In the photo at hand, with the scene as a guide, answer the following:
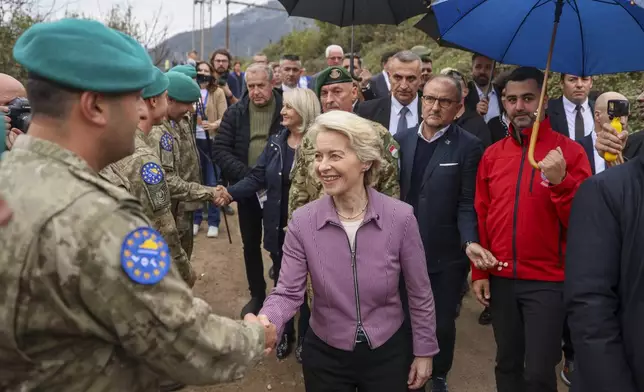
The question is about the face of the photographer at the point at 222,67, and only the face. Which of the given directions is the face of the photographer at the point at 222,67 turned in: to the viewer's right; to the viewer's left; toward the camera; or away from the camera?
toward the camera

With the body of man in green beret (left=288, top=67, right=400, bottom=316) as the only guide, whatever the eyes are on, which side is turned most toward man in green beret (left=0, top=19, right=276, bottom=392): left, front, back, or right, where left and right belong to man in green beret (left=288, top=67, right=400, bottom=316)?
front

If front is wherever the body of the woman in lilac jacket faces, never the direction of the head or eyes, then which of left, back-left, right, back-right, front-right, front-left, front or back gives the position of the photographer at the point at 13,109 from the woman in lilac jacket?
right

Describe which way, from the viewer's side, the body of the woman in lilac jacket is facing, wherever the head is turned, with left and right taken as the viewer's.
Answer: facing the viewer

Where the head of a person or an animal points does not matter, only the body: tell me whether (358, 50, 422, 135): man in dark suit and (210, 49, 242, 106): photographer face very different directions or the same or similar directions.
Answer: same or similar directions

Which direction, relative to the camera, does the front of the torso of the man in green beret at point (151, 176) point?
to the viewer's right

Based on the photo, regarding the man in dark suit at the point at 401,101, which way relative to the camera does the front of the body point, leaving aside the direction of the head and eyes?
toward the camera

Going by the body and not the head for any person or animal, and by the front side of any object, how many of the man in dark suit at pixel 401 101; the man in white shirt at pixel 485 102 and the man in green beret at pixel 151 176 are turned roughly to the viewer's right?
1

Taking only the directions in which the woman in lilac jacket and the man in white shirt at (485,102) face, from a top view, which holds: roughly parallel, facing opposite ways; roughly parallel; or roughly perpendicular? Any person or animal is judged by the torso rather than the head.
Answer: roughly parallel

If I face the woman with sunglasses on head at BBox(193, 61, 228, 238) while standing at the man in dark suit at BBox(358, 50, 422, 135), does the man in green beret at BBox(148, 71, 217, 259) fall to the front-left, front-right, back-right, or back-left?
front-left

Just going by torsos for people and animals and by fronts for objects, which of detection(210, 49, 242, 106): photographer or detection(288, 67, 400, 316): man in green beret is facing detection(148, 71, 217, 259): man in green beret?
the photographer

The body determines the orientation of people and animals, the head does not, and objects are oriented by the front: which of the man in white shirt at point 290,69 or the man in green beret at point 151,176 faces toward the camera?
the man in white shirt

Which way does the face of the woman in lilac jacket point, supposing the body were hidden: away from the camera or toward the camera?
toward the camera

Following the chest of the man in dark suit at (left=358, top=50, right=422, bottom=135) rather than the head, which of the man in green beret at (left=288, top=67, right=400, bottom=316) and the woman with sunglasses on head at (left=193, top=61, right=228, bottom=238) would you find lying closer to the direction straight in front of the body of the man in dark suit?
the man in green beret

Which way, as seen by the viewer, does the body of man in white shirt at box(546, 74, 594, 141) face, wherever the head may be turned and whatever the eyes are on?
toward the camera

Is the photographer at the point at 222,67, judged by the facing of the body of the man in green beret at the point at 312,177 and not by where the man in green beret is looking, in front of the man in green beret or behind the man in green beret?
behind

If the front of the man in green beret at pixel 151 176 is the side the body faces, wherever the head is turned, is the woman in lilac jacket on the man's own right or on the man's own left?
on the man's own right

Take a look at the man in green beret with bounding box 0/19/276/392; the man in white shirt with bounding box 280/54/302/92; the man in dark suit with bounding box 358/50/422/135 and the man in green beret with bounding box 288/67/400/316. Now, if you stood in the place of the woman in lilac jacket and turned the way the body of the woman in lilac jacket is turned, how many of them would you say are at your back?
3

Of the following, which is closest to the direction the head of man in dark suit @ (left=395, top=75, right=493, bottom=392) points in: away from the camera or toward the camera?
toward the camera

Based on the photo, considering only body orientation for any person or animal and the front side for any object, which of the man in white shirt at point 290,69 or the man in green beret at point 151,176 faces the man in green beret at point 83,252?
the man in white shirt

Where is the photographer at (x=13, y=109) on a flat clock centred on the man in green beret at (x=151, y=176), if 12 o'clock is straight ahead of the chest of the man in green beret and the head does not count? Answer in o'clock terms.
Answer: The photographer is roughly at 5 o'clock from the man in green beret.
